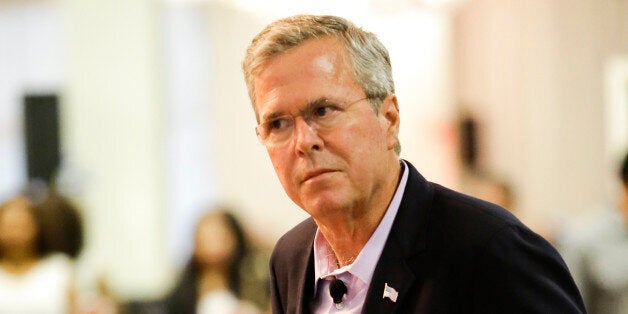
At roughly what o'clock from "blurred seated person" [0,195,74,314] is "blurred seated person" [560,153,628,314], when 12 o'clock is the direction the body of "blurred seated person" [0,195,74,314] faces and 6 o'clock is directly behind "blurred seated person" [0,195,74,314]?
"blurred seated person" [560,153,628,314] is roughly at 10 o'clock from "blurred seated person" [0,195,74,314].

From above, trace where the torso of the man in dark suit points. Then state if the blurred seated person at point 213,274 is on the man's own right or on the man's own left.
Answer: on the man's own right

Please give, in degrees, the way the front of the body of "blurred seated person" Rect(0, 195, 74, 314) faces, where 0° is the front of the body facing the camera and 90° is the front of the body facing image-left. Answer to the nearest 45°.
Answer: approximately 0°

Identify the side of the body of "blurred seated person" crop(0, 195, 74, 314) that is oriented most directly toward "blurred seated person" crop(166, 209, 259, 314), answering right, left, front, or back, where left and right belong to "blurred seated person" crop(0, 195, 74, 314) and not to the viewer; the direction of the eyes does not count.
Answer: left

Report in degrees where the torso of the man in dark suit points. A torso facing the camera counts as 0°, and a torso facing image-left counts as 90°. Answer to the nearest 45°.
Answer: approximately 45°
